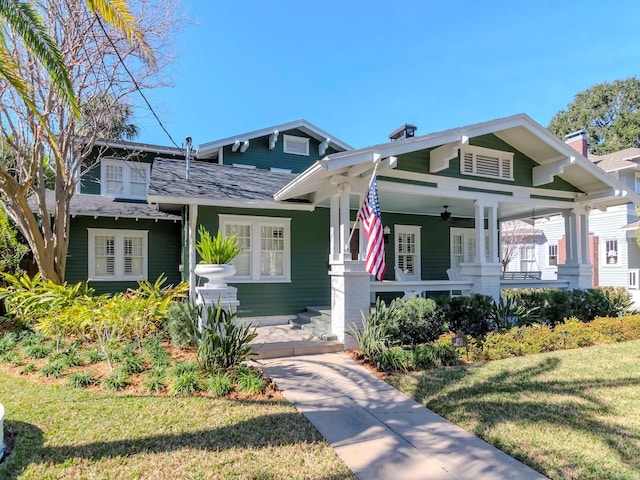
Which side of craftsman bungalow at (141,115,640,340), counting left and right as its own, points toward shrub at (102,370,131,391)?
right

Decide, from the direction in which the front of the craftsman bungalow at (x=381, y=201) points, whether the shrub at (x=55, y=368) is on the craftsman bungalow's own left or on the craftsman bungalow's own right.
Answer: on the craftsman bungalow's own right

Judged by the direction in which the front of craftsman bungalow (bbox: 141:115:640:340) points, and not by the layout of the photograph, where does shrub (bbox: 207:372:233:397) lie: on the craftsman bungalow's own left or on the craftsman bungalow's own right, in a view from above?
on the craftsman bungalow's own right

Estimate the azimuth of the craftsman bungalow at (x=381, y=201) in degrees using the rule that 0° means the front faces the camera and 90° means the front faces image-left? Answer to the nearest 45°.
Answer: approximately 315°

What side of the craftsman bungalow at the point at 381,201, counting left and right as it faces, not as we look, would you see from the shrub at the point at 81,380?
right
